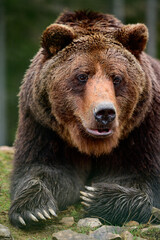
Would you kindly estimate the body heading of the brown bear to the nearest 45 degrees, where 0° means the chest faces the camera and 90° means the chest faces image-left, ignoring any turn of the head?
approximately 0°

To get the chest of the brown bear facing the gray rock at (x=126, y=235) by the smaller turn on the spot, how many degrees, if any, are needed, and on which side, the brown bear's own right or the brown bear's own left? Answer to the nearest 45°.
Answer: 0° — it already faces it
